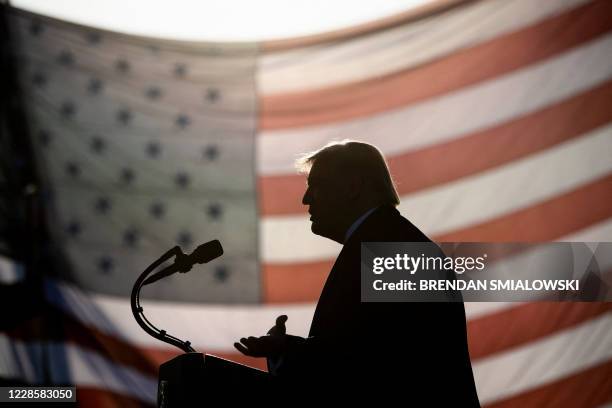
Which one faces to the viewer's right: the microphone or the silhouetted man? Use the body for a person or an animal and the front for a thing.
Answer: the microphone

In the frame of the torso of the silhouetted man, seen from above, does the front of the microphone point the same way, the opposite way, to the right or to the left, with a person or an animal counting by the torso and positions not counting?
the opposite way

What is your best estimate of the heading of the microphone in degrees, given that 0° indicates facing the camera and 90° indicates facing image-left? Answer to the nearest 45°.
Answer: approximately 270°

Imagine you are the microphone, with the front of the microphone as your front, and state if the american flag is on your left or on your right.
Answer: on your left

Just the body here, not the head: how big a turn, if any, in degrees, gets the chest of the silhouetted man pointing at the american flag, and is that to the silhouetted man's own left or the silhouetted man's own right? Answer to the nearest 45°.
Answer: approximately 90° to the silhouetted man's own right

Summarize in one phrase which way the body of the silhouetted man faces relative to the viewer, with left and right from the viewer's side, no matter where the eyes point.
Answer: facing to the left of the viewer

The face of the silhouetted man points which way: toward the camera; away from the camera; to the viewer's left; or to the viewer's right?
to the viewer's left

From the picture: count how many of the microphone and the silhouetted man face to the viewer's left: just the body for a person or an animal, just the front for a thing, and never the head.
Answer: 1
